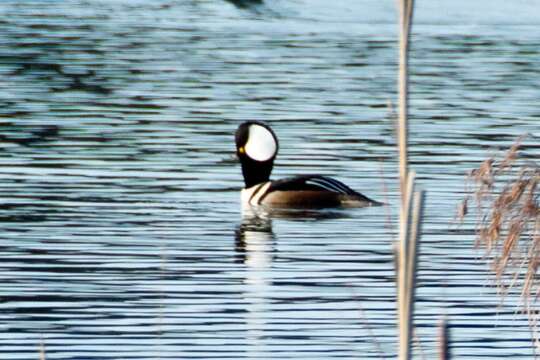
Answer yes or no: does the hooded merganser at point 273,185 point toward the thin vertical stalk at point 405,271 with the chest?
no

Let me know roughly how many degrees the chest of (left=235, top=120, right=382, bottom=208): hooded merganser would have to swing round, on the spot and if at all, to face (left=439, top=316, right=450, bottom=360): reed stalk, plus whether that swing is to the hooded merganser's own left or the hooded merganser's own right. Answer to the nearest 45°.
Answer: approximately 90° to the hooded merganser's own left

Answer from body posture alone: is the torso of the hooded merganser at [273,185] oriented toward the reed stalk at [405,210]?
no

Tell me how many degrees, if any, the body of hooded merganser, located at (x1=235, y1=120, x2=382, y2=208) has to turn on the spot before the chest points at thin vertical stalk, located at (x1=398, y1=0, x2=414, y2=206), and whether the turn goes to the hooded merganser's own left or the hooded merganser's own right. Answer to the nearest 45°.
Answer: approximately 90° to the hooded merganser's own left

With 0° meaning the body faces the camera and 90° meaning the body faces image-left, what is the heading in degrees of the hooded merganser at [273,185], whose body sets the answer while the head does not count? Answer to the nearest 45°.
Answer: approximately 90°
